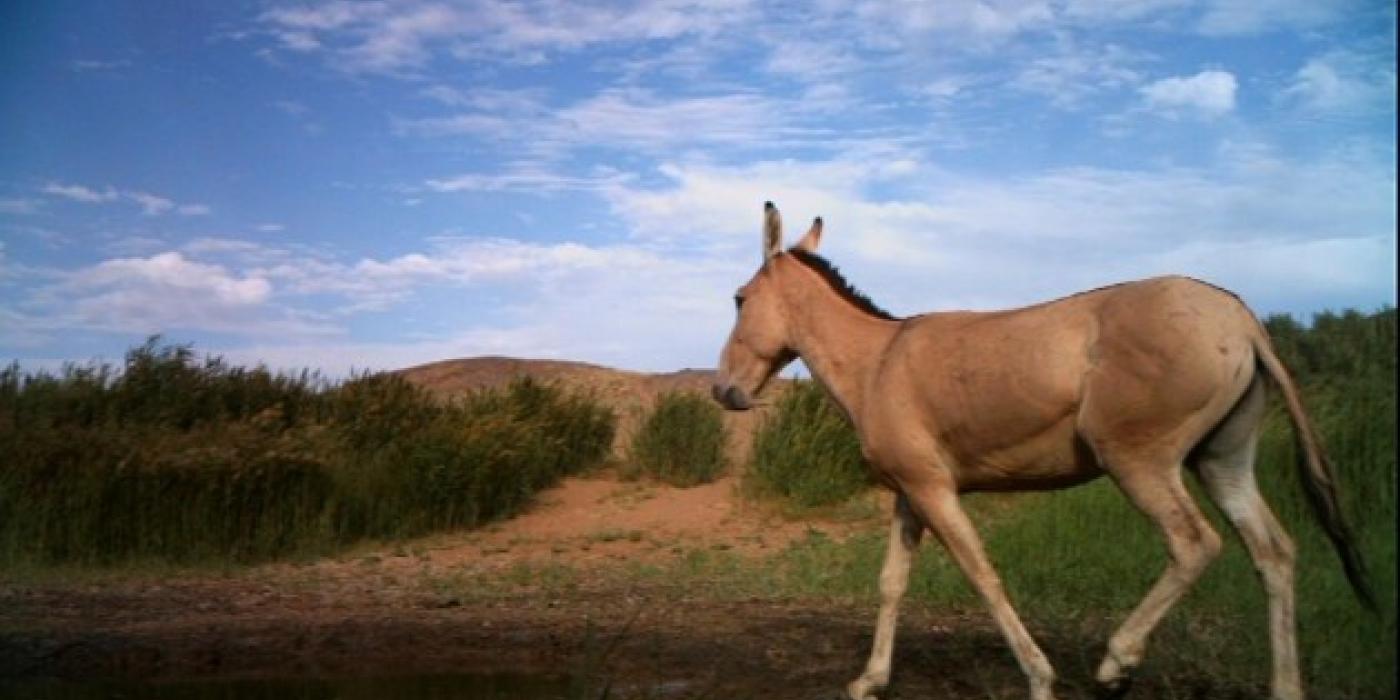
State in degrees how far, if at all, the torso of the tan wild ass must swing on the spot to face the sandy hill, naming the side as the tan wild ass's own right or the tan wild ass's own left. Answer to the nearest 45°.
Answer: approximately 45° to the tan wild ass's own right

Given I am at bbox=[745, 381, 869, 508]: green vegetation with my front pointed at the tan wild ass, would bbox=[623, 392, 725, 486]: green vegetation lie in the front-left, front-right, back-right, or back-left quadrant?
back-right

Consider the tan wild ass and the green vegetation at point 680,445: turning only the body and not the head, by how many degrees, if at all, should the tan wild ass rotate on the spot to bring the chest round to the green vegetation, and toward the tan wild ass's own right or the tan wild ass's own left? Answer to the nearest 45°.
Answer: approximately 45° to the tan wild ass's own right

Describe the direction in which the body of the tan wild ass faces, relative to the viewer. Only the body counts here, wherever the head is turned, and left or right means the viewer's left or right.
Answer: facing to the left of the viewer

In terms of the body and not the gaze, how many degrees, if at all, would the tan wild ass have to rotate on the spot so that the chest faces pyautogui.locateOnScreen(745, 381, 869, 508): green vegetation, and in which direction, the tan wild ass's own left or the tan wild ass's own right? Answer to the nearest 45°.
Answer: approximately 90° to the tan wild ass's own right
